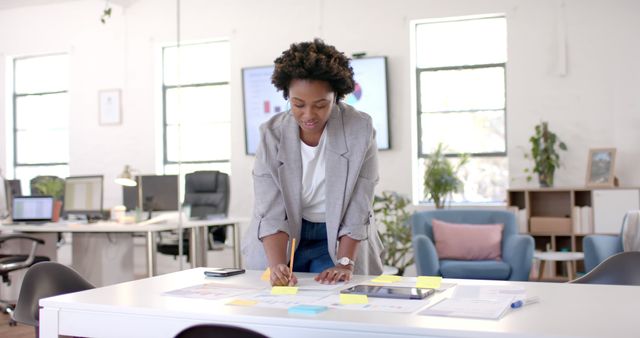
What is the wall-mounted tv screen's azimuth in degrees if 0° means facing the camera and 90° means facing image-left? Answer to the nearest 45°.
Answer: approximately 0°

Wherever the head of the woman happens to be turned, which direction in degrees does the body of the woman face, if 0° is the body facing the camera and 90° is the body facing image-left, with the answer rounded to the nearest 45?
approximately 0°

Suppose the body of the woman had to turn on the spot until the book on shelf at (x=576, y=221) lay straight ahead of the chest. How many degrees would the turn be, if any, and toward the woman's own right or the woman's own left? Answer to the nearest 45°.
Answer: approximately 135° to the woman's own left

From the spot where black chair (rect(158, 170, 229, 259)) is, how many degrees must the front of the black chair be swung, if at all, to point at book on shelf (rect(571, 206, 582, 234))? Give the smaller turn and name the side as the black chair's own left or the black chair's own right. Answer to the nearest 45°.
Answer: approximately 135° to the black chair's own left

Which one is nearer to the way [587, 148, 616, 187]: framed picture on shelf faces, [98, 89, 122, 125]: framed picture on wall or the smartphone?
the smartphone

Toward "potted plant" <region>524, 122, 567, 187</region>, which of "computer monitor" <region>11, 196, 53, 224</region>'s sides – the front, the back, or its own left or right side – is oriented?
left

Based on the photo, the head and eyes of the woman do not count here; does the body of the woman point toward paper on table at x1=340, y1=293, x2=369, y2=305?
yes

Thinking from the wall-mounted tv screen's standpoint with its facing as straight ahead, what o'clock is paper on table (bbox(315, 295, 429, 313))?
The paper on table is roughly at 12 o'clock from the wall-mounted tv screen.

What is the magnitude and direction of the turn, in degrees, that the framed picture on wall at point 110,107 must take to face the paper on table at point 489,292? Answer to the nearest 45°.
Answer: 0° — it already faces it

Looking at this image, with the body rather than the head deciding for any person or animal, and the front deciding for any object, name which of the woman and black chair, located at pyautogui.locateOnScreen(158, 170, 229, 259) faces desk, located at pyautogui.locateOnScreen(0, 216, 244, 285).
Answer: the black chair
